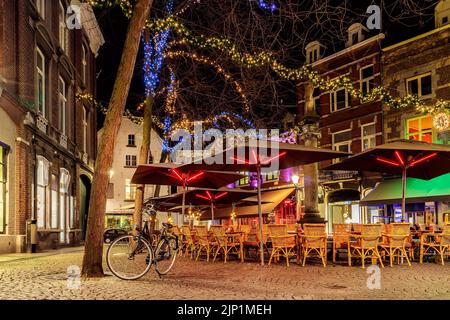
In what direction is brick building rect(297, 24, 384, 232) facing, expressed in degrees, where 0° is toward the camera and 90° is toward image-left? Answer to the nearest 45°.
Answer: approximately 45°

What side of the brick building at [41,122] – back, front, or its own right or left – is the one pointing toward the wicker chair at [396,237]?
front

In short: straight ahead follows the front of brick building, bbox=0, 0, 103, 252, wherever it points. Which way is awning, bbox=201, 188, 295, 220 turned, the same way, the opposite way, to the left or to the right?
to the right

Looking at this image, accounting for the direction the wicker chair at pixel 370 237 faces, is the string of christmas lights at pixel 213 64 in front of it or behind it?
in front
